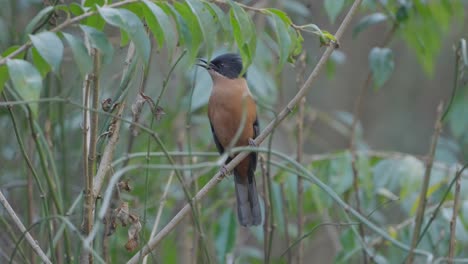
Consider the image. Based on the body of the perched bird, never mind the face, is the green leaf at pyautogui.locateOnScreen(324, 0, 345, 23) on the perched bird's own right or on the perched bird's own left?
on the perched bird's own left

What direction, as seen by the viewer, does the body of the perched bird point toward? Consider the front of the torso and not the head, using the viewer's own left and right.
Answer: facing the viewer and to the left of the viewer

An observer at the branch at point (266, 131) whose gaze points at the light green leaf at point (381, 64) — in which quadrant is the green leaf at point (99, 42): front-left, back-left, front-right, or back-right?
back-left

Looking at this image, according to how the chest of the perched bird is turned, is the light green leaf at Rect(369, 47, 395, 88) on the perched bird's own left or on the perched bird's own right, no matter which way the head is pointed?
on the perched bird's own left

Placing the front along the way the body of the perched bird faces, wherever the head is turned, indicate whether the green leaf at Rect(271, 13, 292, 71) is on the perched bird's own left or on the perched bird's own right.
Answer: on the perched bird's own left
